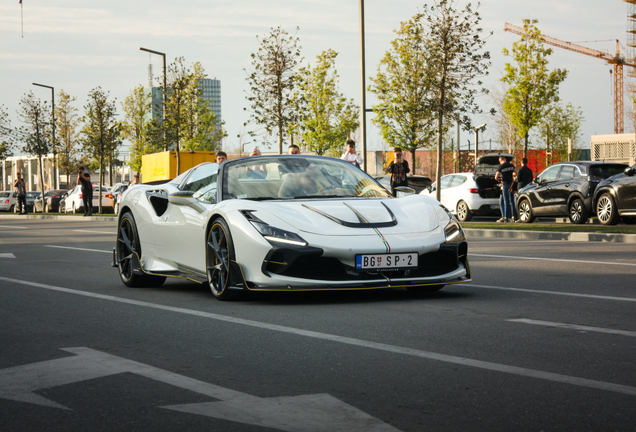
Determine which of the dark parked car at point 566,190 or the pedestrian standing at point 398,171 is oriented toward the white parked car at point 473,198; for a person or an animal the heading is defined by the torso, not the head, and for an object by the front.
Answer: the dark parked car

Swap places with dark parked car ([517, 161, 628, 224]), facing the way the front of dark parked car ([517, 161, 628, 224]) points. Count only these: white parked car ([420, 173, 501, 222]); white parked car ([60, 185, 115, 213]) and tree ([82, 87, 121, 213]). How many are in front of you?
3

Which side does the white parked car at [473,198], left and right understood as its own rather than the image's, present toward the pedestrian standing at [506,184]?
back

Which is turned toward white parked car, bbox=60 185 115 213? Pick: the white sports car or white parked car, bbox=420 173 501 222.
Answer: white parked car, bbox=420 173 501 222

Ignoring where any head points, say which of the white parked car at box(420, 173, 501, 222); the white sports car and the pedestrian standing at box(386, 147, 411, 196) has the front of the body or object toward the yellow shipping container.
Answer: the white parked car

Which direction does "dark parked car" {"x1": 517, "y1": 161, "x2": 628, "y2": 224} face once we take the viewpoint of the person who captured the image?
facing away from the viewer and to the left of the viewer

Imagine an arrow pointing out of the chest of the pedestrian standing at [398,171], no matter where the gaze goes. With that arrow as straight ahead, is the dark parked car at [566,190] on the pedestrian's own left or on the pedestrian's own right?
on the pedestrian's own left

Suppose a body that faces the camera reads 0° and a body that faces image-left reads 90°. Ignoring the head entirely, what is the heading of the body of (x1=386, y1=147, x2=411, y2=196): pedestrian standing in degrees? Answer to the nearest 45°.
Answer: approximately 0°

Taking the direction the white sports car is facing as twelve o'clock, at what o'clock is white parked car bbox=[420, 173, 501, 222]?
The white parked car is roughly at 8 o'clock from the white sports car.

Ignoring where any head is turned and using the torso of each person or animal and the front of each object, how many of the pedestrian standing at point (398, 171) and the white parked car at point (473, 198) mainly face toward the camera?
1

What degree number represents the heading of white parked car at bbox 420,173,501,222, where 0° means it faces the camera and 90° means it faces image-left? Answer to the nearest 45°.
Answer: approximately 135°

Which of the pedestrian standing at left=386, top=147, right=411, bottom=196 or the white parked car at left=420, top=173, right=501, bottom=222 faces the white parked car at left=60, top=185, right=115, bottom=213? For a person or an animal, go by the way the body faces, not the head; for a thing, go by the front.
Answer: the white parked car at left=420, top=173, right=501, bottom=222
